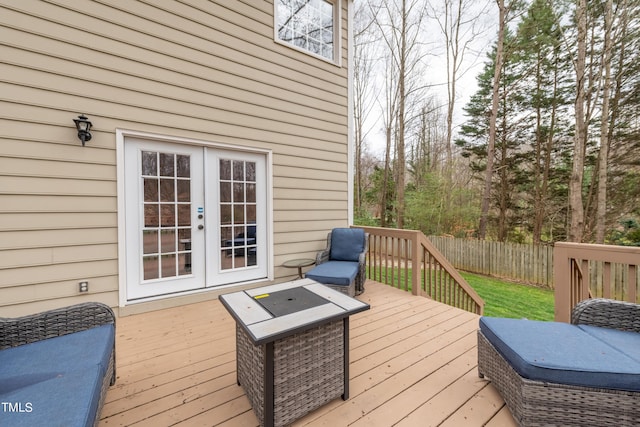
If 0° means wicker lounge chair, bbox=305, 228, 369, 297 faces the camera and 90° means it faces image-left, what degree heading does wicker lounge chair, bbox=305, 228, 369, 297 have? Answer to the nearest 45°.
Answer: approximately 45°

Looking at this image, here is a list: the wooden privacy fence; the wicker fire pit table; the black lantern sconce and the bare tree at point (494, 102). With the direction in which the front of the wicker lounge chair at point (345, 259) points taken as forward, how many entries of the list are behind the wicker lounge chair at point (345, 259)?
2

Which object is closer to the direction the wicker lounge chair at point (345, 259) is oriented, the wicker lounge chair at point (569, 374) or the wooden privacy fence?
the wicker lounge chair

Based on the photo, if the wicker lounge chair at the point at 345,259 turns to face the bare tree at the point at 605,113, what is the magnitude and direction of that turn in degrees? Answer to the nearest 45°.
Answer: approximately 180°

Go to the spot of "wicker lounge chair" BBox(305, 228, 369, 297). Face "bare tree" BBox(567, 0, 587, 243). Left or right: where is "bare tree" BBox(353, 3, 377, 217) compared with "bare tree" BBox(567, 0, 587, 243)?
left

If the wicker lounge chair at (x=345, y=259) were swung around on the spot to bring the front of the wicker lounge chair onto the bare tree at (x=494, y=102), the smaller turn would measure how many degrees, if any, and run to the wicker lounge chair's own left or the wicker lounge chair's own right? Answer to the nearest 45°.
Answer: approximately 180°

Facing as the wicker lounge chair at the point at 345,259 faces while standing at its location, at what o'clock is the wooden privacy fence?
The wooden privacy fence is roughly at 6 o'clock from the wicker lounge chair.
